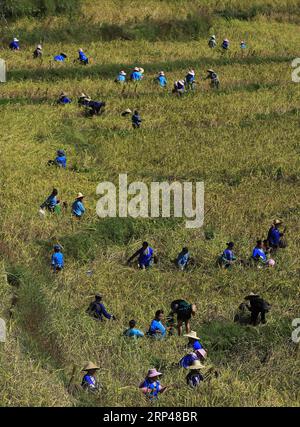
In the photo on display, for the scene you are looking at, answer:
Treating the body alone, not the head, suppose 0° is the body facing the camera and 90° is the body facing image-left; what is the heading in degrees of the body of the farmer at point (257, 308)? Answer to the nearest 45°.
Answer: approximately 90°

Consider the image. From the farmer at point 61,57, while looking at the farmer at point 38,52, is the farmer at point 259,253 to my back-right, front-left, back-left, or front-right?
back-left

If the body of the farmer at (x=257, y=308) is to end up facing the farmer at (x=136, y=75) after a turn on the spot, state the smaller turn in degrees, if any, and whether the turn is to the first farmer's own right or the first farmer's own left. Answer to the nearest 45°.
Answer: approximately 90° to the first farmer's own right

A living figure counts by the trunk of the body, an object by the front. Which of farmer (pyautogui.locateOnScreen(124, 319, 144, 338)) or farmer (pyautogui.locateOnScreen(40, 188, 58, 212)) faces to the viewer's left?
farmer (pyautogui.locateOnScreen(40, 188, 58, 212))

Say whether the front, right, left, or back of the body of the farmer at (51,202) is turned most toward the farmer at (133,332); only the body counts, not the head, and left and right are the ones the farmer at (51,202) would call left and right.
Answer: right

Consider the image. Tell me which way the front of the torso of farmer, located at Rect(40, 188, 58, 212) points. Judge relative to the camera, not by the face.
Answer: to the viewer's left

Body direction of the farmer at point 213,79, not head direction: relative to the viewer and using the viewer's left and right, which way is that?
facing to the left of the viewer

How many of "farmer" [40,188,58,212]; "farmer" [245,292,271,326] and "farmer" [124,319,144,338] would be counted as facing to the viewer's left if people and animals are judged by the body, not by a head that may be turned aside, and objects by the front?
2

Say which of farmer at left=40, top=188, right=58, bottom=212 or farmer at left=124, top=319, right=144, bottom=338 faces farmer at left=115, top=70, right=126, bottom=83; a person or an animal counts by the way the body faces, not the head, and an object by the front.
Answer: farmer at left=124, top=319, right=144, bottom=338

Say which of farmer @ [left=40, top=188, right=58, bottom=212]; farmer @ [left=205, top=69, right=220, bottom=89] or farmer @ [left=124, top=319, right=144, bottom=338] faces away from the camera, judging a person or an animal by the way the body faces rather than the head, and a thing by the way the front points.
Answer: farmer @ [left=124, top=319, right=144, bottom=338]
